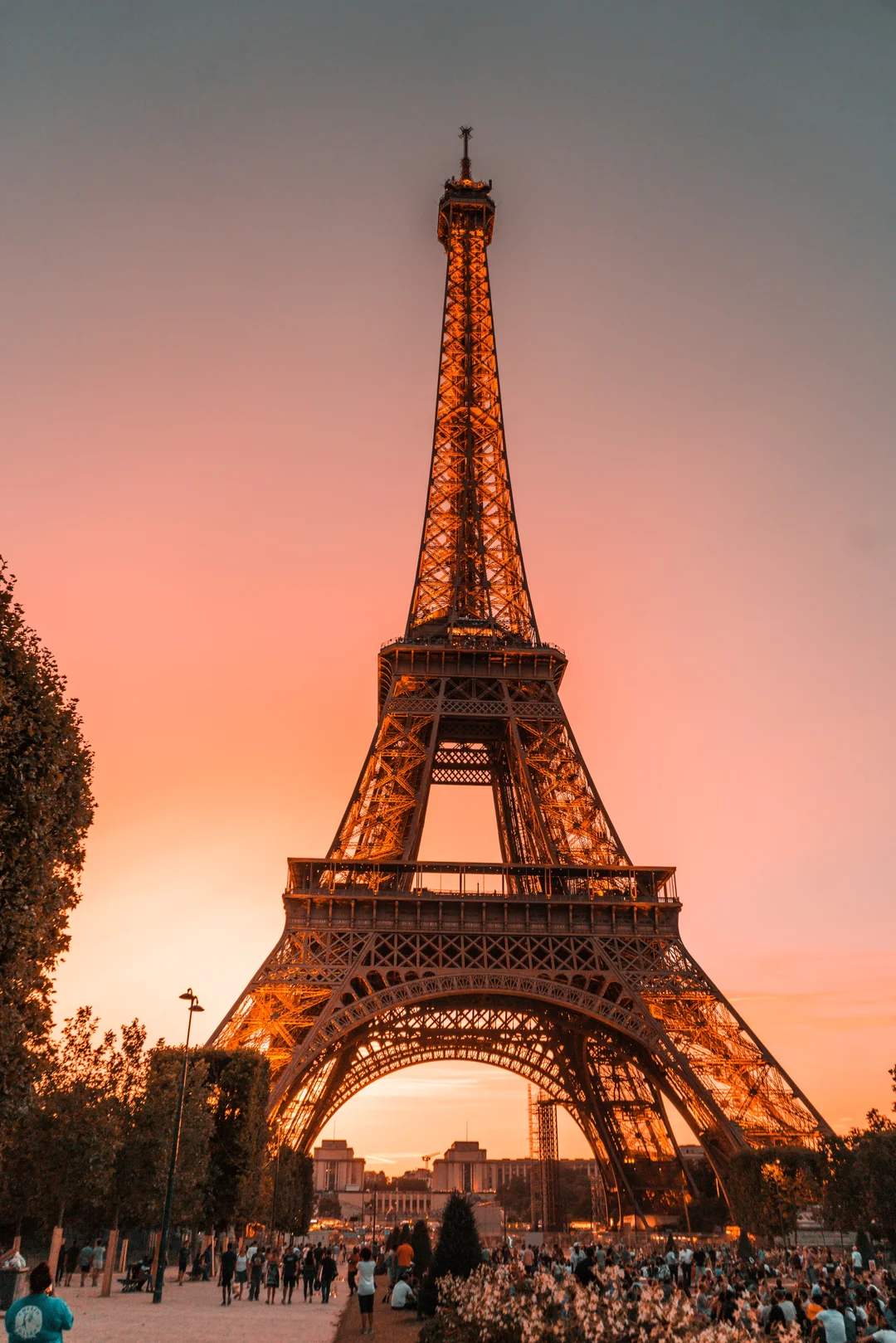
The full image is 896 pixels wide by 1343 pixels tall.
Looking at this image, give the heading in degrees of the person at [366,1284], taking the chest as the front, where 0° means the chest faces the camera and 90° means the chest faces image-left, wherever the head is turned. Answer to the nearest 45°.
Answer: approximately 180°

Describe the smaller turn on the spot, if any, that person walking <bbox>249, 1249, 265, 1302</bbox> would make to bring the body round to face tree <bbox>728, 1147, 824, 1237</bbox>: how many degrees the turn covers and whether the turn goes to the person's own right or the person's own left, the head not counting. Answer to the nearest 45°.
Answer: approximately 90° to the person's own left

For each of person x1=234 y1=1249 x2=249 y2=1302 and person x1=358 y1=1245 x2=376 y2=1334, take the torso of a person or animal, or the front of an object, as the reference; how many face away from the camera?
1

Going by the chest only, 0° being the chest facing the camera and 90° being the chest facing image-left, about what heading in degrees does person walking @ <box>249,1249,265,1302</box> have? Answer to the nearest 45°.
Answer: approximately 0°

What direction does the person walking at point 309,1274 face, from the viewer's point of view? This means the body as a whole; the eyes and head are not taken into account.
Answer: away from the camera
